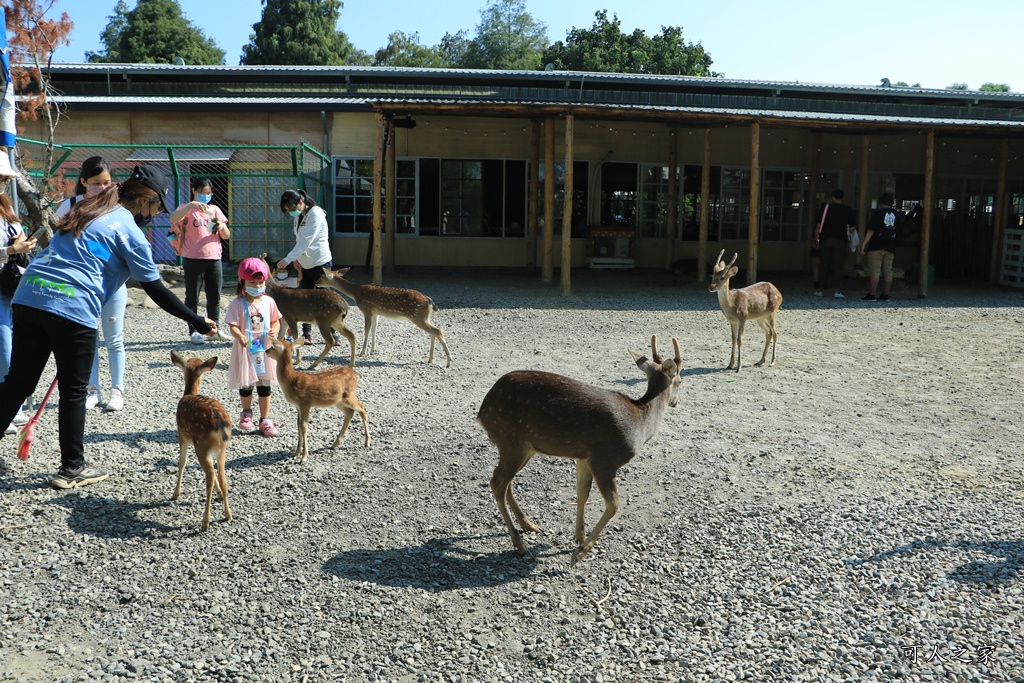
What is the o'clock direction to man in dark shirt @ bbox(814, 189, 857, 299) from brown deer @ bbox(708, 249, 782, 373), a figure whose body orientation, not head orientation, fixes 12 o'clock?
The man in dark shirt is roughly at 5 o'clock from the brown deer.

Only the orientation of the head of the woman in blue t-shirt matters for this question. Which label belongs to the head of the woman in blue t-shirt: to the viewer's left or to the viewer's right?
to the viewer's right

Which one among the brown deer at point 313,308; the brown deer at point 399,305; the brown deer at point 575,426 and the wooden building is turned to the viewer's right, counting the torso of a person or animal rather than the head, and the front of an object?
the brown deer at point 575,426

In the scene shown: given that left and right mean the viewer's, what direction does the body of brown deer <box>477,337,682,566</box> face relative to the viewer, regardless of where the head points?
facing to the right of the viewer

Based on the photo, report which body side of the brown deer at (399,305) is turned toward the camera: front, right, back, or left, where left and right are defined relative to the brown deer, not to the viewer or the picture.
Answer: left

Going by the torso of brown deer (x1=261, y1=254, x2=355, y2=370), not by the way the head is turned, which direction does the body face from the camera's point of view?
to the viewer's left

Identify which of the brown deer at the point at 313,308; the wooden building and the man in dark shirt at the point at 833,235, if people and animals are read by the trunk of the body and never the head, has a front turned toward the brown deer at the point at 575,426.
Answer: the wooden building
